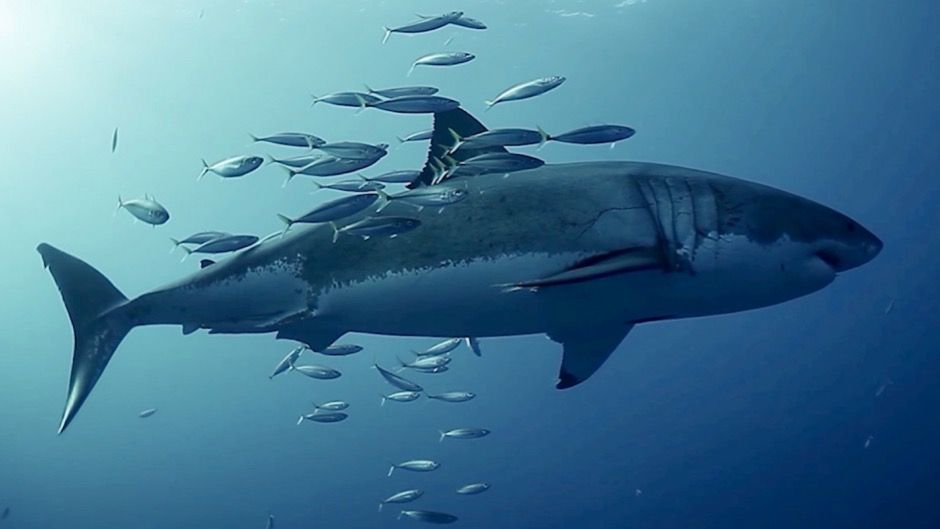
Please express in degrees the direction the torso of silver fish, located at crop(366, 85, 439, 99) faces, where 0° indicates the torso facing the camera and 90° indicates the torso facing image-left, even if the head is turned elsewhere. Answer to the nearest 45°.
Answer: approximately 270°

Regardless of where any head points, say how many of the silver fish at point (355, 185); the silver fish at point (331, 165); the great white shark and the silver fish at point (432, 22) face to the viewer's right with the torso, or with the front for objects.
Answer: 4

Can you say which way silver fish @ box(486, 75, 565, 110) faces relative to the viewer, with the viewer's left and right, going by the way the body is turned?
facing to the right of the viewer

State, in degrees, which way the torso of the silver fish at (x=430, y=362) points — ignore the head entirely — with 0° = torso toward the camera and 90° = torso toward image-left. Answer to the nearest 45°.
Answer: approximately 270°

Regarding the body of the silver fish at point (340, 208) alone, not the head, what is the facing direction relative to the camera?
to the viewer's right

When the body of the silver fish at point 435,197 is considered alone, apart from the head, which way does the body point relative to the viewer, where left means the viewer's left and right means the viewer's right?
facing to the right of the viewer

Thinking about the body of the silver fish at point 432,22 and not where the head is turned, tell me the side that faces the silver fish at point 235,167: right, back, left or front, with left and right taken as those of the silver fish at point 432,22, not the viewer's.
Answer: back

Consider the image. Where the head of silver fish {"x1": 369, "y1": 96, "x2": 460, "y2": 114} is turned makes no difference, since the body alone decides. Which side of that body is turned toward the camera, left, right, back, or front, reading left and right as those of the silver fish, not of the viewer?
right

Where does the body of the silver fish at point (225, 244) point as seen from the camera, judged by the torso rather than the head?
to the viewer's right

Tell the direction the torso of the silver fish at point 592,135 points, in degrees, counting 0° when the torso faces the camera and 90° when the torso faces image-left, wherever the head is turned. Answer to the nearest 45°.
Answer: approximately 270°

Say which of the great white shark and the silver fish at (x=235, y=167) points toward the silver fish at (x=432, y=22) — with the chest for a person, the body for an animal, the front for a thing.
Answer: the silver fish at (x=235, y=167)

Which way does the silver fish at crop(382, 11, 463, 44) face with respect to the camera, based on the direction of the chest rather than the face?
to the viewer's right

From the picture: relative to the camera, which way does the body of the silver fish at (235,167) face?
to the viewer's right

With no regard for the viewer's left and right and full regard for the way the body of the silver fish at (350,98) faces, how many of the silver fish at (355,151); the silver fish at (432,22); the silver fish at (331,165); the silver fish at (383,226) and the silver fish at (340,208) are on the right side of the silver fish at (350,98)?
4

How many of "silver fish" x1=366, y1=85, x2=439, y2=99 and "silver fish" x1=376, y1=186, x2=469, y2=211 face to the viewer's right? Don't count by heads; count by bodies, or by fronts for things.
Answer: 2
